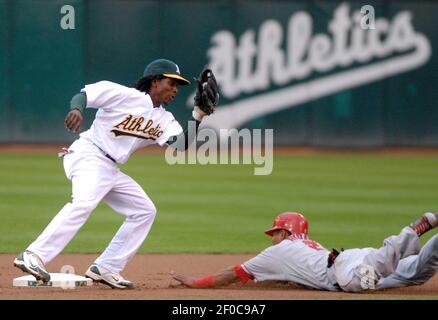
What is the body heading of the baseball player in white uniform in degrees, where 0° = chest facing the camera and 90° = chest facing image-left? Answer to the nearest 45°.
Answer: approximately 315°
